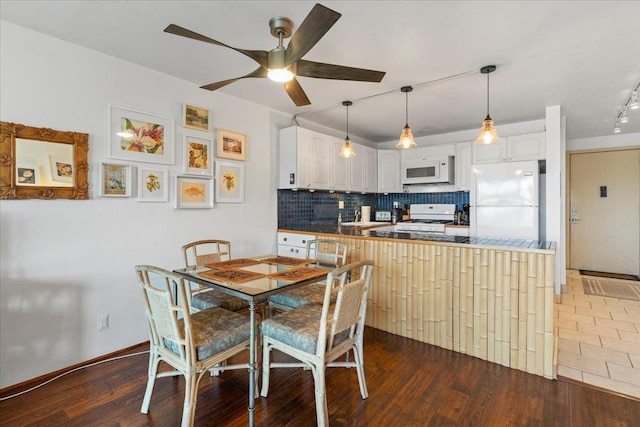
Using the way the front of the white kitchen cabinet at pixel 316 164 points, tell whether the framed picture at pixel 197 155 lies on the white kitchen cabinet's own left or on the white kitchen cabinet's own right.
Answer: on the white kitchen cabinet's own right

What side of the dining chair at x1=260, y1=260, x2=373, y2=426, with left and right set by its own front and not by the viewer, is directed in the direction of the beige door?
right

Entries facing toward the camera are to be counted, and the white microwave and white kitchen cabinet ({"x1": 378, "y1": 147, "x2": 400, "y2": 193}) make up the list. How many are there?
2

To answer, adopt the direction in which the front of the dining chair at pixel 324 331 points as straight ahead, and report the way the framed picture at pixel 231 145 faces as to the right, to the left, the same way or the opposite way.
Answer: the opposite way

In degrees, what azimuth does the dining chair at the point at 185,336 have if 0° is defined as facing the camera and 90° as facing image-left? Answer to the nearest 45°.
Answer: approximately 225°

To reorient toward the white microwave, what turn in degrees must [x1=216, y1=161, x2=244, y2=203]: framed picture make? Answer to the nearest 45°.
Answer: approximately 45° to its left

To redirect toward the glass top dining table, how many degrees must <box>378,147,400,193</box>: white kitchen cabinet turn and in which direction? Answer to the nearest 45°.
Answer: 0° — it already faces it

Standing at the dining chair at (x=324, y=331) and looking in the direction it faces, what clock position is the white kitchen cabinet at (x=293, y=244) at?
The white kitchen cabinet is roughly at 1 o'clock from the dining chair.

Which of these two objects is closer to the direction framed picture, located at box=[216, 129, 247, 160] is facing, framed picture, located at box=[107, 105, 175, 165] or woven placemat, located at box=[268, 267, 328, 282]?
the woven placemat
